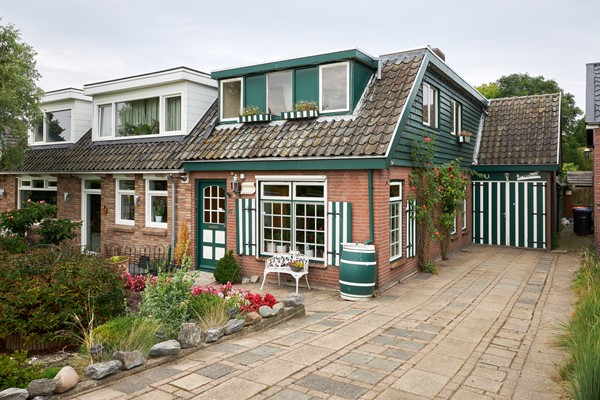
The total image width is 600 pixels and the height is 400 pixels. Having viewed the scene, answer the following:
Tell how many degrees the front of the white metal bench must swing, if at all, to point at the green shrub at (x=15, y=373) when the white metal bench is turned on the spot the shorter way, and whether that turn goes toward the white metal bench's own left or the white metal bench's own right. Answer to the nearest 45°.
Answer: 0° — it already faces it

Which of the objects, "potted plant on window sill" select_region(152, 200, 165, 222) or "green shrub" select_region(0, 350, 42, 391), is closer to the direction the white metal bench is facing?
the green shrub

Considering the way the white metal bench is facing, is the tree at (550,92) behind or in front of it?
behind

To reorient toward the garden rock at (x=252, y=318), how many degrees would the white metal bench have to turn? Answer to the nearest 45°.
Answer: approximately 45° to its left

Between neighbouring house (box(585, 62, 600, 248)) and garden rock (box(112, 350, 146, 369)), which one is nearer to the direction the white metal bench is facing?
the garden rock

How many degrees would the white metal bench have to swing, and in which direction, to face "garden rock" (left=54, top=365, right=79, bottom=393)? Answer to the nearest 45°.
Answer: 0° — it already faces it

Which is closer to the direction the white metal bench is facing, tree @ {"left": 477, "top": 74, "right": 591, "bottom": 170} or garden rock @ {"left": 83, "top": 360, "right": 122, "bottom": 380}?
the garden rock

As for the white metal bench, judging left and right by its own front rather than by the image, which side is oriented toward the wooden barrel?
left

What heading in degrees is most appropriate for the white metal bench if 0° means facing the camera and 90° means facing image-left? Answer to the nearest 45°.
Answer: approximately 45°

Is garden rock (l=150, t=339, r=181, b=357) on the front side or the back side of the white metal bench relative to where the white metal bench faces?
on the front side

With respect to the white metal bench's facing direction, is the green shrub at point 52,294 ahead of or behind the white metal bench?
ahead
